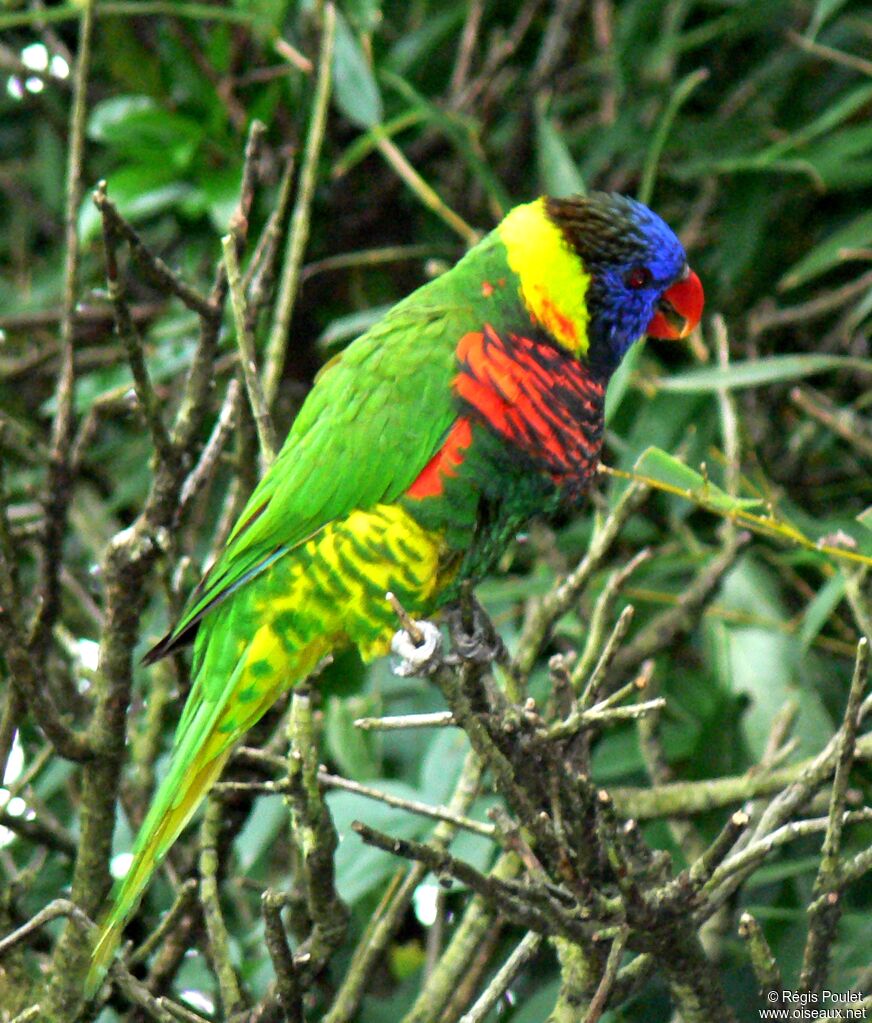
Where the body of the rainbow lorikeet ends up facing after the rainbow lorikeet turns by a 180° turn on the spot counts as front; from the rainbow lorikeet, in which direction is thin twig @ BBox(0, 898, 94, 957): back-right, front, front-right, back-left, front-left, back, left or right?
front-left

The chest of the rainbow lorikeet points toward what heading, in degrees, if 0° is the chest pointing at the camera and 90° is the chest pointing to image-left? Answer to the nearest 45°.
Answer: approximately 270°

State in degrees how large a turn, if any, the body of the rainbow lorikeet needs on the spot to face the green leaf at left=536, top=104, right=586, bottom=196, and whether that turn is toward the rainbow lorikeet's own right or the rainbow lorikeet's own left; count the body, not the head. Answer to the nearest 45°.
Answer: approximately 45° to the rainbow lorikeet's own left
